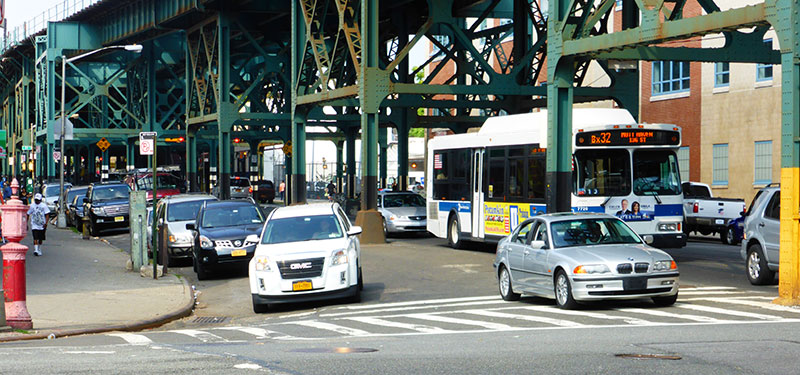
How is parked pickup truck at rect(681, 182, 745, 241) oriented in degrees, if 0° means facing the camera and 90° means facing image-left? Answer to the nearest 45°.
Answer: approximately 135°

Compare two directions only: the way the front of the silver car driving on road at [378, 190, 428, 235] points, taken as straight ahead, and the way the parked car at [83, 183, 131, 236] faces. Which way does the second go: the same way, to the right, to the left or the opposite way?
the same way

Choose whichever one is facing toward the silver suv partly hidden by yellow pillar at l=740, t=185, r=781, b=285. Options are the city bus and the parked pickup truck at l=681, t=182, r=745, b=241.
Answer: the city bus

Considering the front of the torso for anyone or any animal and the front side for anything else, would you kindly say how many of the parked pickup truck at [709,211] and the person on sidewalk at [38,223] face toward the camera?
1

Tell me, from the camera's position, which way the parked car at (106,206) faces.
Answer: facing the viewer and to the right of the viewer

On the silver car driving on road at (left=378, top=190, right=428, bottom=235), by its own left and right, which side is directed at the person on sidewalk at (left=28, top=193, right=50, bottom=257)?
right

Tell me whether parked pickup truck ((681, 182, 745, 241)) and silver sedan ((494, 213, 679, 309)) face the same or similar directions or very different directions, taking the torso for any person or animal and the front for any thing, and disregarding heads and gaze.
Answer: very different directions

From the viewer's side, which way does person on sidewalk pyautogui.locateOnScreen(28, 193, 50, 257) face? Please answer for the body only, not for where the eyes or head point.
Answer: toward the camera

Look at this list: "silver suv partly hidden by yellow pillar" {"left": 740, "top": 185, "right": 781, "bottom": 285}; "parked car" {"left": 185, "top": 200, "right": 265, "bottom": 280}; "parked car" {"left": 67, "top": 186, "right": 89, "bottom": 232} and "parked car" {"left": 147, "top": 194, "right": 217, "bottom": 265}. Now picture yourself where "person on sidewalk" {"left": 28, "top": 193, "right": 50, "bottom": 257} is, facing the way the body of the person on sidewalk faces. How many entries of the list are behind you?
1

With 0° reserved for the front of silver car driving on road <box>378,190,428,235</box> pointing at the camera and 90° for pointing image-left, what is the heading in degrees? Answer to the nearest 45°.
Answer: approximately 315°

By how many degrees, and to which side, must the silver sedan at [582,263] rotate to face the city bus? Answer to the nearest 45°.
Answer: approximately 135° to its left

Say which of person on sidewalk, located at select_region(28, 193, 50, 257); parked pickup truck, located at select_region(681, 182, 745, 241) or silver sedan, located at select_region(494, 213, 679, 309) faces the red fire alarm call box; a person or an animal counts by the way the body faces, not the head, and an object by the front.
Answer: the person on sidewalk

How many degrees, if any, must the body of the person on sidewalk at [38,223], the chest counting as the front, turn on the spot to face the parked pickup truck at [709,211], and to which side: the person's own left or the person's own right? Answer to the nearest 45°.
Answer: approximately 90° to the person's own left

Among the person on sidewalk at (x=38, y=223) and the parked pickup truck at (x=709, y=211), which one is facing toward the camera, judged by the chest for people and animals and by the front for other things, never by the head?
the person on sidewalk
